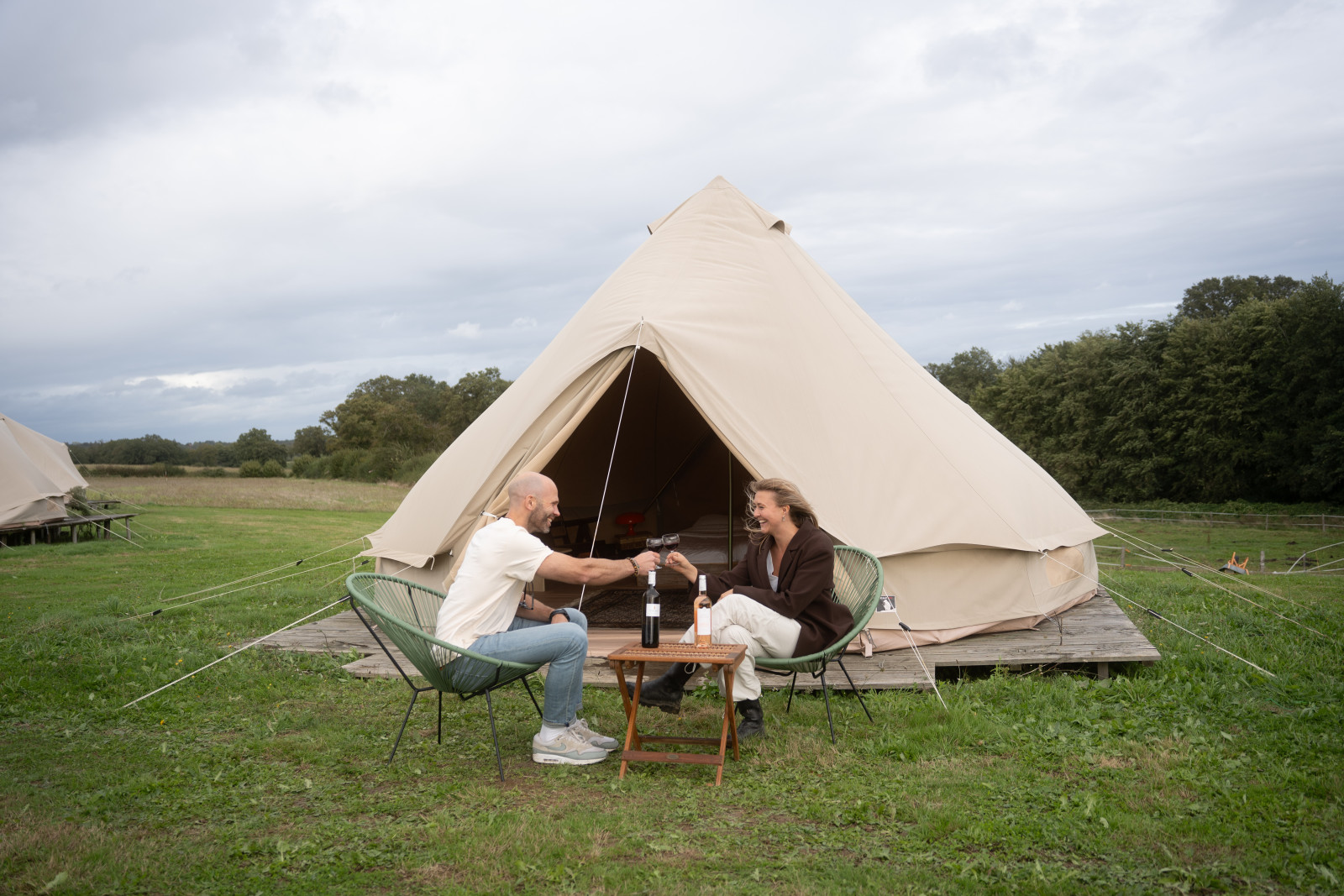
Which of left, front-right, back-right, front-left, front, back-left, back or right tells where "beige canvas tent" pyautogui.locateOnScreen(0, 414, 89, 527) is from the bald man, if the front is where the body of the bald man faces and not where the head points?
back-left

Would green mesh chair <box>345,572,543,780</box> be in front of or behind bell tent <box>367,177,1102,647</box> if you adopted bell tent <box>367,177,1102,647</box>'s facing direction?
in front

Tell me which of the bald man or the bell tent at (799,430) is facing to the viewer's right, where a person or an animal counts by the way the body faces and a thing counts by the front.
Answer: the bald man

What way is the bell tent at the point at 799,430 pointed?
toward the camera

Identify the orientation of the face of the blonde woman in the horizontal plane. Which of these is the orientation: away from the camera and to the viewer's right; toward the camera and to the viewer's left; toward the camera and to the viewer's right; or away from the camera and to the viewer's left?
toward the camera and to the viewer's left

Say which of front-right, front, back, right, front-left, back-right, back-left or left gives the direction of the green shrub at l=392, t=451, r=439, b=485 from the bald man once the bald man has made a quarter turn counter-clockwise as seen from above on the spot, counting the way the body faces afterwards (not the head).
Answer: front

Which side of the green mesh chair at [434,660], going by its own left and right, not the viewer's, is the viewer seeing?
right

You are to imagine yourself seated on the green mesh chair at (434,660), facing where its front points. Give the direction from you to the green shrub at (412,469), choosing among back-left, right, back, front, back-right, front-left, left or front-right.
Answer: left

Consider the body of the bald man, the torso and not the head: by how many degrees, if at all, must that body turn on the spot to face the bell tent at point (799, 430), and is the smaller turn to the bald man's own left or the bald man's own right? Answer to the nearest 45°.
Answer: approximately 45° to the bald man's own left

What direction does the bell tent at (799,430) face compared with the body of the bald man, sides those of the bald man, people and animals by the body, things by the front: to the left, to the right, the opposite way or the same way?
to the right

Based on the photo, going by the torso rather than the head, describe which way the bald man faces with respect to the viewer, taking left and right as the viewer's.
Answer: facing to the right of the viewer

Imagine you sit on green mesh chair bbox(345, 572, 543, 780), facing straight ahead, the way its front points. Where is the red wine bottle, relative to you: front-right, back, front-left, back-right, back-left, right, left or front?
front

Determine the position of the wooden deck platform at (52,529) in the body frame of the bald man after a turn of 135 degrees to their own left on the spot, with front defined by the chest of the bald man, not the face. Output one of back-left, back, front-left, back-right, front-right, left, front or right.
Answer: front

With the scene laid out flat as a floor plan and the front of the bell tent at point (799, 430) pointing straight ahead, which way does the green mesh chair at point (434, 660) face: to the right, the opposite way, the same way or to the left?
to the left

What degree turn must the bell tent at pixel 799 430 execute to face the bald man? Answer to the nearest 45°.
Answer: approximately 45° to its right

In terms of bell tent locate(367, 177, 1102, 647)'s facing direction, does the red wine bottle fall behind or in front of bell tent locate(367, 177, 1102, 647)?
in front

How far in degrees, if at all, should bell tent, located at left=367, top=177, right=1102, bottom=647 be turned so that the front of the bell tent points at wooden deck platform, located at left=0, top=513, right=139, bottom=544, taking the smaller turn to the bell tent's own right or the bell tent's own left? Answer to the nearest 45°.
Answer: approximately 135° to the bell tent's own right

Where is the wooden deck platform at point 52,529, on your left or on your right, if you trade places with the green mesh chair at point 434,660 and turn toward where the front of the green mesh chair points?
on your left

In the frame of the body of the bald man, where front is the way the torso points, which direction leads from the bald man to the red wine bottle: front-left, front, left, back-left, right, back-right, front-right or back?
front
